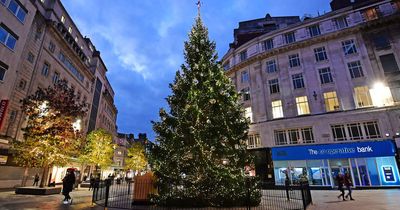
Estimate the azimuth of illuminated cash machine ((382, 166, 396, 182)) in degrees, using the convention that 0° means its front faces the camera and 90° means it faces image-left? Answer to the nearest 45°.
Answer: approximately 0°

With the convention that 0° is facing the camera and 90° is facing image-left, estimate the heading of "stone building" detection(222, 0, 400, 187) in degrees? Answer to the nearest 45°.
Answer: approximately 45°

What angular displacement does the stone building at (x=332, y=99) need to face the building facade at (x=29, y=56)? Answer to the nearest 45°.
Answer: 0° — it already faces it

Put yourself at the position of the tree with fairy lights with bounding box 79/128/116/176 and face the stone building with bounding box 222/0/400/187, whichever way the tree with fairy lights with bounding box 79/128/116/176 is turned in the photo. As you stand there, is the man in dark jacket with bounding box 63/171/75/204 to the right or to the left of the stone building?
right

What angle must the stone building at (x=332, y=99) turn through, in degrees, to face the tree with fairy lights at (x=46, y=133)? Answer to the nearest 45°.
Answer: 0° — it already faces it

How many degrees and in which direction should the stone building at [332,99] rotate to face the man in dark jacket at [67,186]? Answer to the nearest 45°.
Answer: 0° — it already faces them

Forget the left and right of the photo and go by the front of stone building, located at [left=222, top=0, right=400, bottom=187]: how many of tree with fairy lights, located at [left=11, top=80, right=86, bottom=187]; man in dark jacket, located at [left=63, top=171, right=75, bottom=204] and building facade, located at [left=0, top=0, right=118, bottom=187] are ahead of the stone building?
3

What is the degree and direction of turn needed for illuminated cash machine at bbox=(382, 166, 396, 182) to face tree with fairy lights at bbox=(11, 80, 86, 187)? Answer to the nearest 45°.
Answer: approximately 45° to its right
